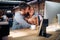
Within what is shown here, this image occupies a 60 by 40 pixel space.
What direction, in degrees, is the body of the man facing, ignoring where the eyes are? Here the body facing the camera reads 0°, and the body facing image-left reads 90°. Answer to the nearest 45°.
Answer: approximately 270°
